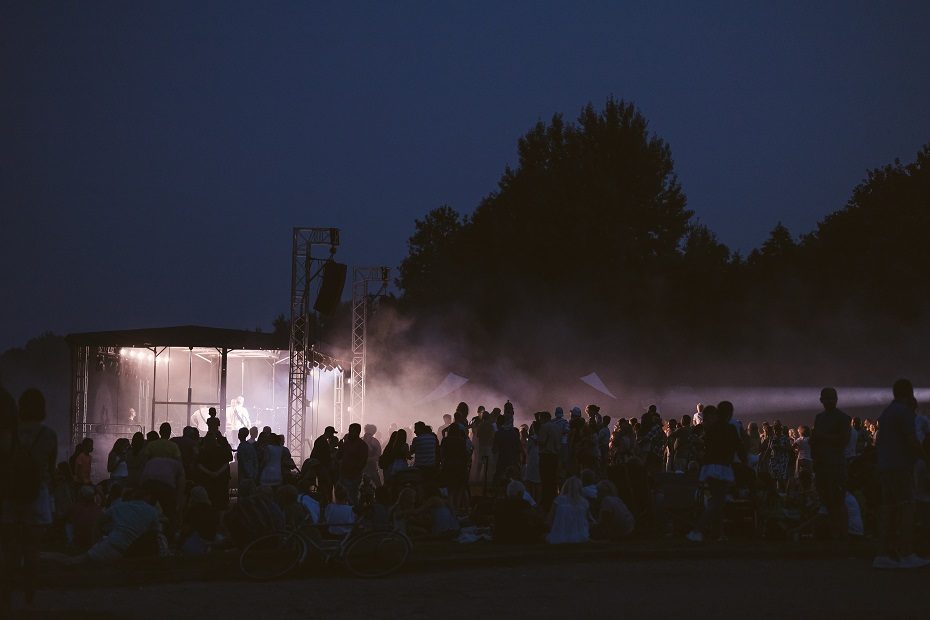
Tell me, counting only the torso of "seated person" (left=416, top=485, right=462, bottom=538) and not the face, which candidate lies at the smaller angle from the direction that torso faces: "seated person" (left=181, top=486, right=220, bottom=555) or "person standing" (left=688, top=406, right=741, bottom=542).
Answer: the seated person

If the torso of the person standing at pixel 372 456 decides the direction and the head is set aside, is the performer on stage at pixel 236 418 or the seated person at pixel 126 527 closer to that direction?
the performer on stage

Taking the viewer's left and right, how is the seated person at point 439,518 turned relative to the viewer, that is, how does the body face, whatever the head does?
facing away from the viewer and to the left of the viewer

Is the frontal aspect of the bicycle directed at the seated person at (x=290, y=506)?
no

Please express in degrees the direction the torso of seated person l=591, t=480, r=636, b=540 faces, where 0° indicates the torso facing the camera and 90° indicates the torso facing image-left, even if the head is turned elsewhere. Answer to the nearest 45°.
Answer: approximately 135°

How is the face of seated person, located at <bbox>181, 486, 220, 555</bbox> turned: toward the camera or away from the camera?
away from the camera

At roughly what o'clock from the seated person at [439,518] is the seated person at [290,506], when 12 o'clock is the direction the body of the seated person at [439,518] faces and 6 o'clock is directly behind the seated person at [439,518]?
the seated person at [290,506] is roughly at 9 o'clock from the seated person at [439,518].

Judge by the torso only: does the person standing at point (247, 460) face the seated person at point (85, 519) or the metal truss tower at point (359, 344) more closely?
the metal truss tower

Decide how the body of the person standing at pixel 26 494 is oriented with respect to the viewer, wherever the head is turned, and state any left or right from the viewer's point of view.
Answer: facing away from the viewer

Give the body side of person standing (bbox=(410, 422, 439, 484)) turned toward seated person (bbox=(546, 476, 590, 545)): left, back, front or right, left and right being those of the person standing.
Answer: back

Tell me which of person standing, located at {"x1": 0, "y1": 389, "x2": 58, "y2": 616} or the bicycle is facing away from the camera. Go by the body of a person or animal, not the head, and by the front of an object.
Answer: the person standing

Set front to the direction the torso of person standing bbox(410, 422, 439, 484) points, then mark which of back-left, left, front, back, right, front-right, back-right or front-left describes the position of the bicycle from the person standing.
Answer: back-left
